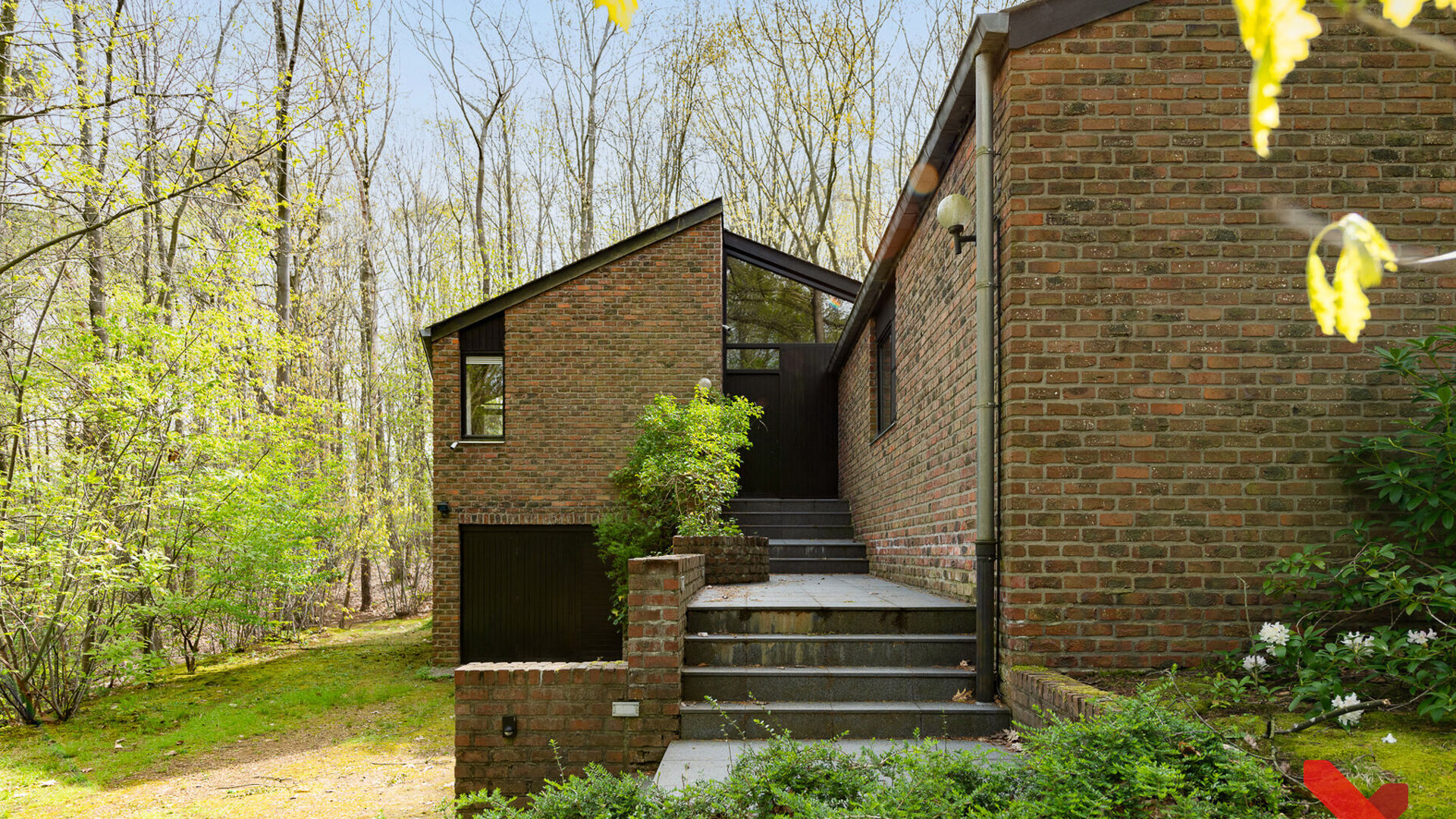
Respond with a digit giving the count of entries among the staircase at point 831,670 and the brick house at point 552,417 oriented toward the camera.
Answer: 2

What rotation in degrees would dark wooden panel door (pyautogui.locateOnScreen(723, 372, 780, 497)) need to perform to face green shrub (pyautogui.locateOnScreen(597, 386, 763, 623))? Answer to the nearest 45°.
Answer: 0° — it already faces it

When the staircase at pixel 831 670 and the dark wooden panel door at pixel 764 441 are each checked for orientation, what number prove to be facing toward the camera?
2

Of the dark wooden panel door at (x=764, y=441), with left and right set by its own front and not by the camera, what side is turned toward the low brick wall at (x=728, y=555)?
front

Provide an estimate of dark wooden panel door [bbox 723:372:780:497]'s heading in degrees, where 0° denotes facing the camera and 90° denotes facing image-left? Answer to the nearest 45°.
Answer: approximately 0°

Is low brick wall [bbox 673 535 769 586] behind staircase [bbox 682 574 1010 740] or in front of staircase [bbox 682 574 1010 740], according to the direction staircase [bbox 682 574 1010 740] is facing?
behind

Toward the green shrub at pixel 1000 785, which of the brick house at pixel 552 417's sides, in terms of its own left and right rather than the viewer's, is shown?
front

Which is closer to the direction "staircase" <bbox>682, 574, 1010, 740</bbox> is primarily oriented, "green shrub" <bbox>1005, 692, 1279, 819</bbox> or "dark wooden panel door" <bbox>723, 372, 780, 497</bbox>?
the green shrub
